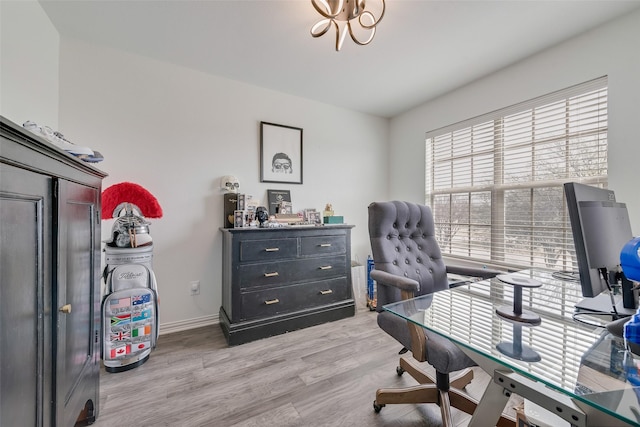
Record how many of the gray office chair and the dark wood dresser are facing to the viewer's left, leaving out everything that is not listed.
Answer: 0

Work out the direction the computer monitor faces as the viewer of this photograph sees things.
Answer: facing away from the viewer and to the left of the viewer

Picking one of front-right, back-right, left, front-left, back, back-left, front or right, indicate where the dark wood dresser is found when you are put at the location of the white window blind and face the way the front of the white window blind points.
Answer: front

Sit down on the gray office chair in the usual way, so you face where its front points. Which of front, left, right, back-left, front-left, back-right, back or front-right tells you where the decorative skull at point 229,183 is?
back-right

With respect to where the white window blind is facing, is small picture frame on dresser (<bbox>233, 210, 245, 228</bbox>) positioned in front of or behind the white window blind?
in front

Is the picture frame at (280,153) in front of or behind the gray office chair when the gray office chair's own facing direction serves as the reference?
behind

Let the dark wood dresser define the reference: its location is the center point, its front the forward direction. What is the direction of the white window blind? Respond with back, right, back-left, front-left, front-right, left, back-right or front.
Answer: front-left

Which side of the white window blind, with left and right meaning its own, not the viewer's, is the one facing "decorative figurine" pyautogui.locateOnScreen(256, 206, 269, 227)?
front

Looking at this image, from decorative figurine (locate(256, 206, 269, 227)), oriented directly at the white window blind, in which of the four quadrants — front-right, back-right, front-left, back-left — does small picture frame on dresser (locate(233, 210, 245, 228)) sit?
back-right

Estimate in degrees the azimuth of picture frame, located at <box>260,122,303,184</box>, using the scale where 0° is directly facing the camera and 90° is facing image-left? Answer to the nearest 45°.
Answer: approximately 315°

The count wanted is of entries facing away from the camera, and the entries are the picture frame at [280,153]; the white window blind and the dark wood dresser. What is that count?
0

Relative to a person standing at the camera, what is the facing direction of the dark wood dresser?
facing the viewer and to the right of the viewer
